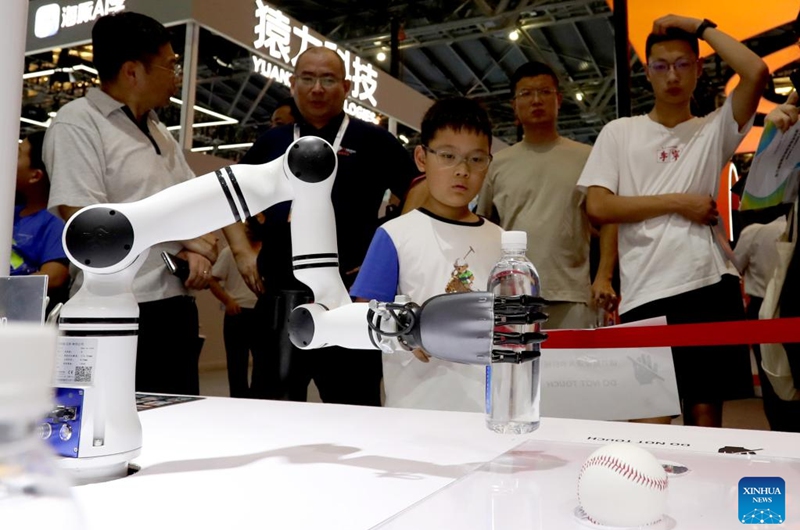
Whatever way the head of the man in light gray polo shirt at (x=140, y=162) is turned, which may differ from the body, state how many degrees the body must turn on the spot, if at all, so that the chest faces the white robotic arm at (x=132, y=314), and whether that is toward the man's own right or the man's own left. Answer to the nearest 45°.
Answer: approximately 45° to the man's own right

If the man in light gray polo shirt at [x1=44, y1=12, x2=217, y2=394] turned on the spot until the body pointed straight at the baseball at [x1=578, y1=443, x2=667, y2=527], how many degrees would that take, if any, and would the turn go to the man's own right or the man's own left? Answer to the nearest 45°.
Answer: approximately 45° to the man's own right

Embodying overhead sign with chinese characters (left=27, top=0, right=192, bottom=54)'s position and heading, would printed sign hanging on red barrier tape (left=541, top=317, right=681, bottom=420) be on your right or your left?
on your left
